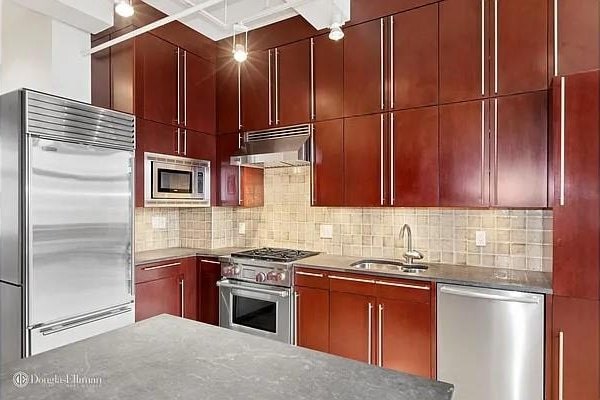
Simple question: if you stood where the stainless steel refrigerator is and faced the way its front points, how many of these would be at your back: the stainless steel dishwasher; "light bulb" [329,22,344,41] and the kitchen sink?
0

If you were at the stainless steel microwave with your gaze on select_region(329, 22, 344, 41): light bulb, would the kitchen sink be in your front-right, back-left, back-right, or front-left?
front-left

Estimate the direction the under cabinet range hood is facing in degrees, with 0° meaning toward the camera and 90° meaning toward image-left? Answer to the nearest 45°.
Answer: approximately 45°

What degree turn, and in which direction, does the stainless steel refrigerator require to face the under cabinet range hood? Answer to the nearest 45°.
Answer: approximately 45° to its left

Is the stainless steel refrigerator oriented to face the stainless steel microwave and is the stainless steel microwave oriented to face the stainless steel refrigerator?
no

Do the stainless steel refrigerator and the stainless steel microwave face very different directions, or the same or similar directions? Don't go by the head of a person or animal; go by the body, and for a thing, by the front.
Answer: same or similar directions

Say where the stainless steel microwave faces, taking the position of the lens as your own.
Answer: facing the viewer and to the right of the viewer

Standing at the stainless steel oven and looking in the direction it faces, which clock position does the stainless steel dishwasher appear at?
The stainless steel dishwasher is roughly at 9 o'clock from the stainless steel oven.

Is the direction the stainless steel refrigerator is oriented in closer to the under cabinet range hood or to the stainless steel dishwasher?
the stainless steel dishwasher

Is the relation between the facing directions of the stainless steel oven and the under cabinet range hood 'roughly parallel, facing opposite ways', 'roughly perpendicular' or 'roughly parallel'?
roughly parallel

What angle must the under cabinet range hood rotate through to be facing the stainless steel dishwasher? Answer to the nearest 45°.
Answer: approximately 90° to its left

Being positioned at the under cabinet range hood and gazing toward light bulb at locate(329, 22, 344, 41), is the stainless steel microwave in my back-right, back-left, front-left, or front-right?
back-right

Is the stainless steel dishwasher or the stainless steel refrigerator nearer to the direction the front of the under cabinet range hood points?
the stainless steel refrigerator
